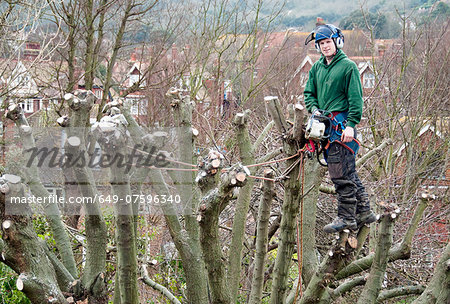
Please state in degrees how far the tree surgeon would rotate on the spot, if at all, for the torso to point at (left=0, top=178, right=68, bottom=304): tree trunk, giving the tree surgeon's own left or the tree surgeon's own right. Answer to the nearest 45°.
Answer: approximately 45° to the tree surgeon's own right

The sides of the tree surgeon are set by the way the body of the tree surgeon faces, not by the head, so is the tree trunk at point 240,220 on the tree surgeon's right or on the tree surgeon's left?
on the tree surgeon's right

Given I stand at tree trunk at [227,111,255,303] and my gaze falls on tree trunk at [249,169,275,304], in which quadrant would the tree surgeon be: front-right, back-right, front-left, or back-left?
front-left

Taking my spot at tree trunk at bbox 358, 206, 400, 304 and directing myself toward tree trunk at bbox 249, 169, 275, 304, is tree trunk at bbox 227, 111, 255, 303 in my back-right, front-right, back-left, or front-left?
front-right

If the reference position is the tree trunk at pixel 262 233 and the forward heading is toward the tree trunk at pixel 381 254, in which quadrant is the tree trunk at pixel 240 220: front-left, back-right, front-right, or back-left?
back-left

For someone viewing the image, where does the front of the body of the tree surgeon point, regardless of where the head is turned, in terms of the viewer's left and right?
facing the viewer and to the left of the viewer

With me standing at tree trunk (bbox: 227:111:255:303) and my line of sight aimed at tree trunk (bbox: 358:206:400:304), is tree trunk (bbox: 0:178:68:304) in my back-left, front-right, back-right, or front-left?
back-right
